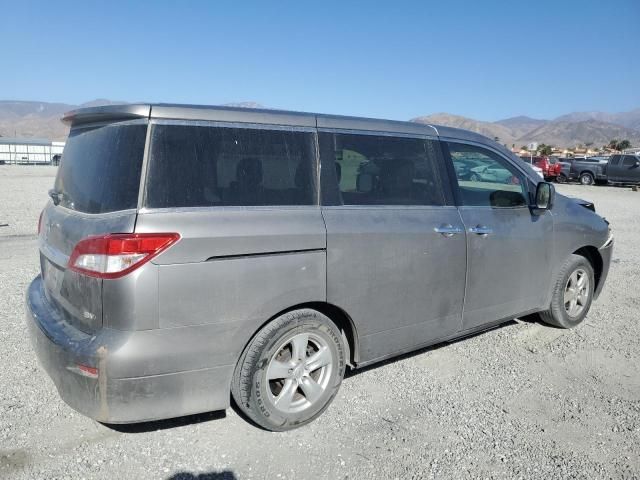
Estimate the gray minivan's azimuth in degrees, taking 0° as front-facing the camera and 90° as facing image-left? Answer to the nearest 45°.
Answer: approximately 225°

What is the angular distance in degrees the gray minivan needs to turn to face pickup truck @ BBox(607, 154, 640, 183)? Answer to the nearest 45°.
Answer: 0° — it already faces it

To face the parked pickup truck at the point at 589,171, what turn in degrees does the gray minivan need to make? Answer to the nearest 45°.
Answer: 0° — it already faces it

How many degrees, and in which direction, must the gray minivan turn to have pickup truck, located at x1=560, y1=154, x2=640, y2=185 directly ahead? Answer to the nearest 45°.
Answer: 0° — it already faces it
